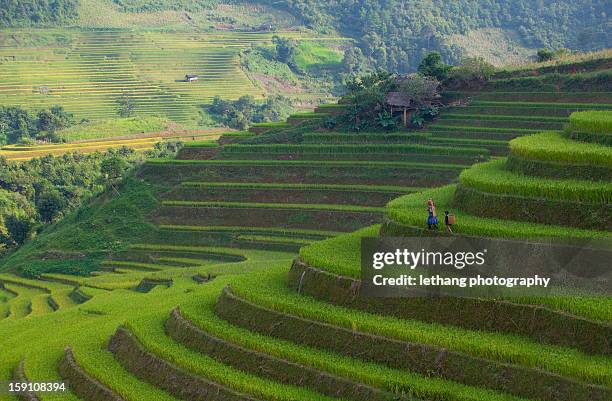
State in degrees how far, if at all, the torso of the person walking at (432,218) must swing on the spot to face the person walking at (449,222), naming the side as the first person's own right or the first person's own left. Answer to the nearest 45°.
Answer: approximately 135° to the first person's own left

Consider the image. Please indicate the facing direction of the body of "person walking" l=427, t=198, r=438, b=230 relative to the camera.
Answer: to the viewer's left

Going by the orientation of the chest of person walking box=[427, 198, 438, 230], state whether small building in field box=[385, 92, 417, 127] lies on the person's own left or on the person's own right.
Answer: on the person's own right

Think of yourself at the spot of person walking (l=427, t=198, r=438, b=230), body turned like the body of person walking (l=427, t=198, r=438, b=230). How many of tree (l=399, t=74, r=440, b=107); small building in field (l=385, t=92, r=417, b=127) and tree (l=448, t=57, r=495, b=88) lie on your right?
3

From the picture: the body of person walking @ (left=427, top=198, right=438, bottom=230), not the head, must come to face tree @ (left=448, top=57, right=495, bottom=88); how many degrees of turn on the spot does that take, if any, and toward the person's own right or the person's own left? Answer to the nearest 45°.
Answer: approximately 90° to the person's own right

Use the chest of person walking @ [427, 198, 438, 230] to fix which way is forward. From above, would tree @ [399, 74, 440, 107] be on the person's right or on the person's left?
on the person's right

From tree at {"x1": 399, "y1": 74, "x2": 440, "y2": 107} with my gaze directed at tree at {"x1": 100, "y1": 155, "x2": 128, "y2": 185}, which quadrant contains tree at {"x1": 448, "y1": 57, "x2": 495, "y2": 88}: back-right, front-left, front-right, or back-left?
back-right
